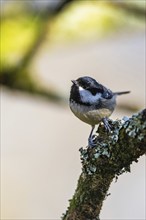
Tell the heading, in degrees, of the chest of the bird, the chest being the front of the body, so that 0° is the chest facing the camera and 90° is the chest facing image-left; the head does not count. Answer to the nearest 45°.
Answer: approximately 45°
